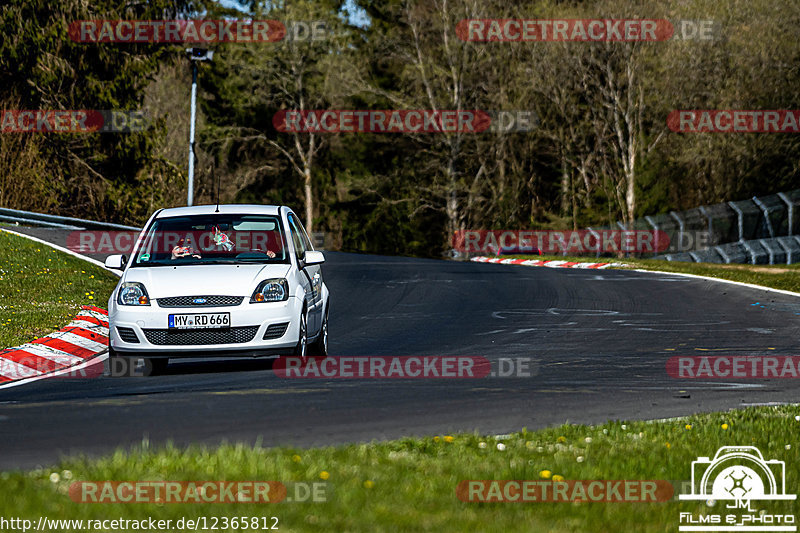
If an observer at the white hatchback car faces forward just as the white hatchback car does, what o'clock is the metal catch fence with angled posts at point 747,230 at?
The metal catch fence with angled posts is roughly at 7 o'clock from the white hatchback car.

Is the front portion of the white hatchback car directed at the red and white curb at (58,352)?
no

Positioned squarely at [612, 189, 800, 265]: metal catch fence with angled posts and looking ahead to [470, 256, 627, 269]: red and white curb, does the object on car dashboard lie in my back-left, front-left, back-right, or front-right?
front-left

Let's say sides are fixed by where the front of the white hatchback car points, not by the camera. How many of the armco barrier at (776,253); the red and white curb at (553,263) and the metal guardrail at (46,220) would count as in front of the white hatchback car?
0

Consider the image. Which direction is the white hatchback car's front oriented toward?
toward the camera

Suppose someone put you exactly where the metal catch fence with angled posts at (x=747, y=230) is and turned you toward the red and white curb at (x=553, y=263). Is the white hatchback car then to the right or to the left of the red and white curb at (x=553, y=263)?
left

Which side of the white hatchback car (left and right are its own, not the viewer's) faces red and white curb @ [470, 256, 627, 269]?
back

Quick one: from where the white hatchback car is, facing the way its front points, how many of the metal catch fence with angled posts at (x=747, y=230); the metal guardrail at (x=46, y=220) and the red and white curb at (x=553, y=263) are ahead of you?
0

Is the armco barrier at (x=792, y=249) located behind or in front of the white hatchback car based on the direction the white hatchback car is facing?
behind

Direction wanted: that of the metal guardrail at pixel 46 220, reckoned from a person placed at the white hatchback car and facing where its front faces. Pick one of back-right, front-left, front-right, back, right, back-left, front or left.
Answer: back

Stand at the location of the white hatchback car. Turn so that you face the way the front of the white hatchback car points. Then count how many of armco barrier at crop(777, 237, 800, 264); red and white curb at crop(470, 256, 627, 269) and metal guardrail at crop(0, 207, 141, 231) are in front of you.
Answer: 0
